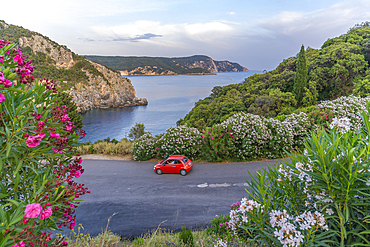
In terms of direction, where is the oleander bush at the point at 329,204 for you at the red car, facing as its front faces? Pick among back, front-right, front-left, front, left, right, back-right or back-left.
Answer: back-left

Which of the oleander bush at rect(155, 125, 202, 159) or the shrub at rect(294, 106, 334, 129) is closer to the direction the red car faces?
the oleander bush

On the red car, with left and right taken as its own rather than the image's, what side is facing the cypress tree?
right

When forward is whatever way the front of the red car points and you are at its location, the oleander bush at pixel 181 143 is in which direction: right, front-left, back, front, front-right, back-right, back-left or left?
front-right

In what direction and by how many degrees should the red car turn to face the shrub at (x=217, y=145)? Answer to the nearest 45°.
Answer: approximately 90° to its right

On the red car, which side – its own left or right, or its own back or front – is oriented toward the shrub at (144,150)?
front

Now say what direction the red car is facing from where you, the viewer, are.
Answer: facing away from the viewer and to the left of the viewer

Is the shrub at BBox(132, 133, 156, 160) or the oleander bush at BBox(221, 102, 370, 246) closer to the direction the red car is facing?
the shrub
